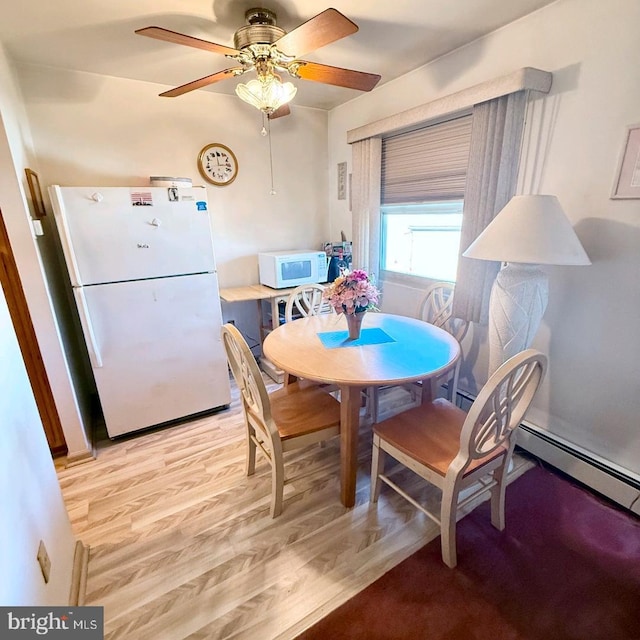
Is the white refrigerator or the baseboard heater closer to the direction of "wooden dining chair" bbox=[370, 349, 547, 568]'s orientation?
the white refrigerator

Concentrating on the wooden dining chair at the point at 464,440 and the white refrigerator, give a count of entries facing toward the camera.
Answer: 1

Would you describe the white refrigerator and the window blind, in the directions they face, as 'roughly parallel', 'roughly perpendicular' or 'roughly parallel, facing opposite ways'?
roughly perpendicular

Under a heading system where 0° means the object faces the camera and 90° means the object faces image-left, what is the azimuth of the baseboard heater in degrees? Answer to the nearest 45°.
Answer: approximately 45°

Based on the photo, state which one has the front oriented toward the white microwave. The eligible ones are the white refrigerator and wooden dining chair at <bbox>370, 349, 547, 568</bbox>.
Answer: the wooden dining chair
